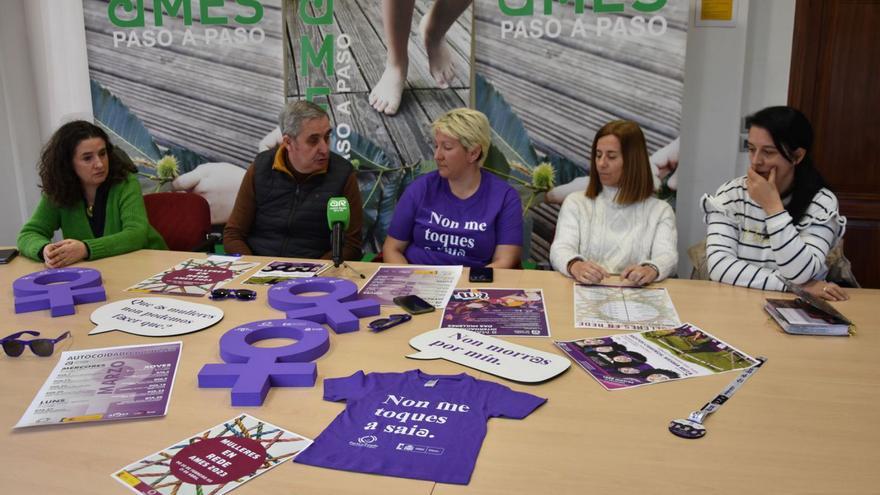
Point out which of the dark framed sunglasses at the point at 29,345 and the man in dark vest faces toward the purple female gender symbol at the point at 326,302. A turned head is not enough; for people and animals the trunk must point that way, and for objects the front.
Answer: the man in dark vest

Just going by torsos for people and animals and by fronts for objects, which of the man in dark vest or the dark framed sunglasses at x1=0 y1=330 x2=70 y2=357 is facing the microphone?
the man in dark vest

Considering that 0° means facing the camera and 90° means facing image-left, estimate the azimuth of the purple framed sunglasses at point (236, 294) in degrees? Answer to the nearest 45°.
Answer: approximately 0°

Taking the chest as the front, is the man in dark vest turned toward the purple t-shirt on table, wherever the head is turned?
yes

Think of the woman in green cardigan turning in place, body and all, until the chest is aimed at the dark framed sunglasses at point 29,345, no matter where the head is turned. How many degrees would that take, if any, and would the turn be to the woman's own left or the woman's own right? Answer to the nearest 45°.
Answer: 0° — they already face it

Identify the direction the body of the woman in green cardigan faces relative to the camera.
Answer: toward the camera

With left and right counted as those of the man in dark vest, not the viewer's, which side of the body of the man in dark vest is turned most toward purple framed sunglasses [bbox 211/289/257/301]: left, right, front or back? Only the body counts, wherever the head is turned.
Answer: front

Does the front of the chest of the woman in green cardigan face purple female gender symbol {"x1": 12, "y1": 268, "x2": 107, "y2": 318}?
yes

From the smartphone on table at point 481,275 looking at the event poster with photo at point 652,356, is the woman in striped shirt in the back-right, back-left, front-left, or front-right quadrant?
front-left

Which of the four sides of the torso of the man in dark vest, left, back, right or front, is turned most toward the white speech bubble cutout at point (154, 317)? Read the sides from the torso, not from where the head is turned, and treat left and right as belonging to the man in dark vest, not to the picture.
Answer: front

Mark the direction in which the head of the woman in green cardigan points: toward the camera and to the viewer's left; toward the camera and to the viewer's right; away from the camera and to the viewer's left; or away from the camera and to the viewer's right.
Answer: toward the camera and to the viewer's right

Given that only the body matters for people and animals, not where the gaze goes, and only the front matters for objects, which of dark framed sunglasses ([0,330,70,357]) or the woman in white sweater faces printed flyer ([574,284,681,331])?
the woman in white sweater

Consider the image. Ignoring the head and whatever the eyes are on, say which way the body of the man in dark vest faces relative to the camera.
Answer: toward the camera

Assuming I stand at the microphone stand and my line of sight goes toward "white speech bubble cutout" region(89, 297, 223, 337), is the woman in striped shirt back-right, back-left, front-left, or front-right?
back-left
